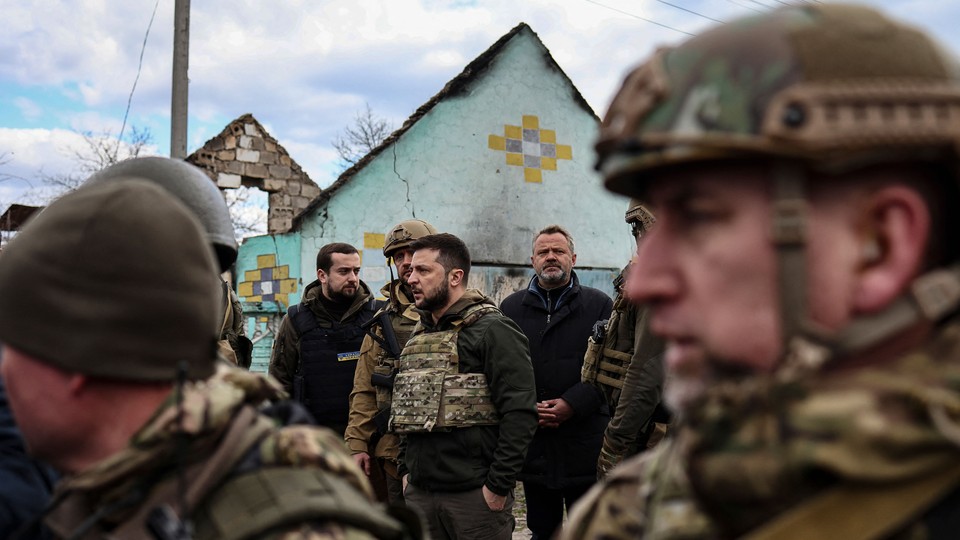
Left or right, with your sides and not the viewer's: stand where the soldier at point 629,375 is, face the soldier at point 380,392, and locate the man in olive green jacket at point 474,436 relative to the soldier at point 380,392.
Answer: left

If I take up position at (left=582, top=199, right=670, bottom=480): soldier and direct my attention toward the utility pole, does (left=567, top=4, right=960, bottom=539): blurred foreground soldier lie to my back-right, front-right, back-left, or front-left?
back-left

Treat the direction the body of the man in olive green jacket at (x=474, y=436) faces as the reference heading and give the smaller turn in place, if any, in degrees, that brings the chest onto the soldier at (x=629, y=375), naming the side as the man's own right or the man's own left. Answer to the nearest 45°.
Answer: approximately 135° to the man's own left

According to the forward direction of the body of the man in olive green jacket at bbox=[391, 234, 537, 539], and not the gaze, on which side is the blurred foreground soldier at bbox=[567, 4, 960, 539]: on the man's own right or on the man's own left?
on the man's own left

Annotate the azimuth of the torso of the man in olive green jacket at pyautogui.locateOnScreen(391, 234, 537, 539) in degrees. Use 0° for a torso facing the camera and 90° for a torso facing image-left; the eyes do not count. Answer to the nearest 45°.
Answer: approximately 45°

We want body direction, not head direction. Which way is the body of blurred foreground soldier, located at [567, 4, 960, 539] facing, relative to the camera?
to the viewer's left

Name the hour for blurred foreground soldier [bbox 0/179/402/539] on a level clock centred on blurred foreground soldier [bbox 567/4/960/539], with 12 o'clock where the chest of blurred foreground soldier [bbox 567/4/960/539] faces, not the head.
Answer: blurred foreground soldier [bbox 0/179/402/539] is roughly at 12 o'clock from blurred foreground soldier [bbox 567/4/960/539].

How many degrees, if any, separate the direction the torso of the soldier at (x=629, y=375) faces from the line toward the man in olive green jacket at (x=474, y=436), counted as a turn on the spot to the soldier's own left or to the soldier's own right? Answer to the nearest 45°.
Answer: approximately 45° to the soldier's own right

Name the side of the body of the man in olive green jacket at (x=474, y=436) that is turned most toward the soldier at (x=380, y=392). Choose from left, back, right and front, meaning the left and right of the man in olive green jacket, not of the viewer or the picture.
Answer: right
